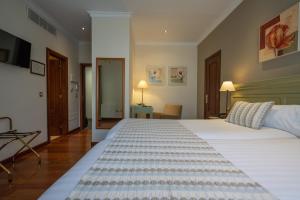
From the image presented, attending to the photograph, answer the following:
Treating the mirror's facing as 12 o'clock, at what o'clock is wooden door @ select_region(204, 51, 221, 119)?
The wooden door is roughly at 9 o'clock from the mirror.

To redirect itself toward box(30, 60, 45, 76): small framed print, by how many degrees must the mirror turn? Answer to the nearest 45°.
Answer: approximately 90° to its right

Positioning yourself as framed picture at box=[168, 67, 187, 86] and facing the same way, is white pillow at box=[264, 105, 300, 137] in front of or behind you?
in front

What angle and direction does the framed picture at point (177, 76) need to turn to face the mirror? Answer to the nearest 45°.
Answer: approximately 45° to its right

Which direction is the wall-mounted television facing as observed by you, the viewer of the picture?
facing the viewer and to the right of the viewer

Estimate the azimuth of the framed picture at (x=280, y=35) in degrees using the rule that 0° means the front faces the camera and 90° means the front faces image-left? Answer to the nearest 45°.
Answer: approximately 45°

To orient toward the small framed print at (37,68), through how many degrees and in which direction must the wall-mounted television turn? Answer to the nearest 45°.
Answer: approximately 90° to its left

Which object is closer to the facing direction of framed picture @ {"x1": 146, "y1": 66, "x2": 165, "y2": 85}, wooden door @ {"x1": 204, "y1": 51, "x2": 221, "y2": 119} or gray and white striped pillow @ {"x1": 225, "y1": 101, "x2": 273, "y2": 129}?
the gray and white striped pillow

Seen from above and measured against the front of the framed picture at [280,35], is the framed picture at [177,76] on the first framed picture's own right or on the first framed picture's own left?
on the first framed picture's own right

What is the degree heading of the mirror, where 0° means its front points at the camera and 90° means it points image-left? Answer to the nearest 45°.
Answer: approximately 0°

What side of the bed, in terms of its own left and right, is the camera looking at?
left

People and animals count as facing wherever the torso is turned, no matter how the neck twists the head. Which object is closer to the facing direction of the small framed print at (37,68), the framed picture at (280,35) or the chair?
the framed picture

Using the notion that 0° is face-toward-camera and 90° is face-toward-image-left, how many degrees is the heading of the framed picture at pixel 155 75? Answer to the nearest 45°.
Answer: approximately 0°

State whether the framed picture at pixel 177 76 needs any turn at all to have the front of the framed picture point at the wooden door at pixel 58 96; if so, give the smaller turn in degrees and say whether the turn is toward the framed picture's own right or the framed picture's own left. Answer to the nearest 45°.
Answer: approximately 45° to the framed picture's own right

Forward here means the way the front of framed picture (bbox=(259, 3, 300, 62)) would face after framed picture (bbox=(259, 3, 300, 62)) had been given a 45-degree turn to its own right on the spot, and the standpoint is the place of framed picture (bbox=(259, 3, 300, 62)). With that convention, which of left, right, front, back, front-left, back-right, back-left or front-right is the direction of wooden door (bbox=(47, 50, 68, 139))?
front

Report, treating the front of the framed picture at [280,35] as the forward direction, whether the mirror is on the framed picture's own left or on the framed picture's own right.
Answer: on the framed picture's own right

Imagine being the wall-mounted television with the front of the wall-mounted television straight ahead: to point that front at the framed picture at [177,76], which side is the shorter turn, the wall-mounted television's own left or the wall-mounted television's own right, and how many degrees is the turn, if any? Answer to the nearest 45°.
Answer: approximately 45° to the wall-mounted television's own left
